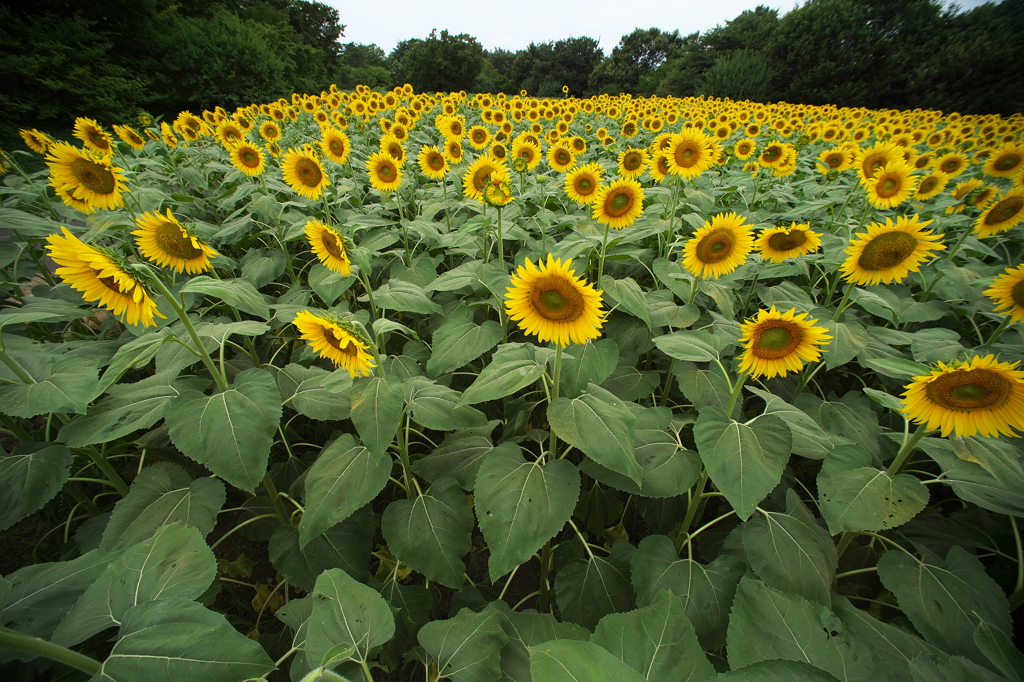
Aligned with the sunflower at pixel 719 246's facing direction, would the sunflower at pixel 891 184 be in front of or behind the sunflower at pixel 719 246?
behind

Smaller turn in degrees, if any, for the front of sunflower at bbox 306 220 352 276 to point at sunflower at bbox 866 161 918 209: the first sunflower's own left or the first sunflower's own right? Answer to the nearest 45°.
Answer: approximately 135° to the first sunflower's own left

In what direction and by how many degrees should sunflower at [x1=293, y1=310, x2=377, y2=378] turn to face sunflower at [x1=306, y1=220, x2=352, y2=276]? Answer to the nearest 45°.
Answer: approximately 135° to its right

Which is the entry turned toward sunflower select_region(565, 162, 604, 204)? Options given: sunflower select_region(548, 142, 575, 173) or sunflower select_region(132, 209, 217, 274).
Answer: sunflower select_region(548, 142, 575, 173)

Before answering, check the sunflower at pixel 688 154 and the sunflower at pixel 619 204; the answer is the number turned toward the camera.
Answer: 2

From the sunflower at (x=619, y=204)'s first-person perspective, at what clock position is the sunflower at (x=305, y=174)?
the sunflower at (x=305, y=174) is roughly at 3 o'clock from the sunflower at (x=619, y=204).

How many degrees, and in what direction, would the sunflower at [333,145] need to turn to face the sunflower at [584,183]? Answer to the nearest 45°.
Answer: approximately 90° to its left

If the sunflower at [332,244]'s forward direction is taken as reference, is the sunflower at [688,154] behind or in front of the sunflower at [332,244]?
behind

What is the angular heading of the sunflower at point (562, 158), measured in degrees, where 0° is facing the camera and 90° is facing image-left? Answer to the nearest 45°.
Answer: approximately 0°

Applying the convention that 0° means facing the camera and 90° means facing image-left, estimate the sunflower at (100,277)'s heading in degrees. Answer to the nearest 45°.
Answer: approximately 45°

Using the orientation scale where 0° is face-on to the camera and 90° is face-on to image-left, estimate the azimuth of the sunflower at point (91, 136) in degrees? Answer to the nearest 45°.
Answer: approximately 45°
